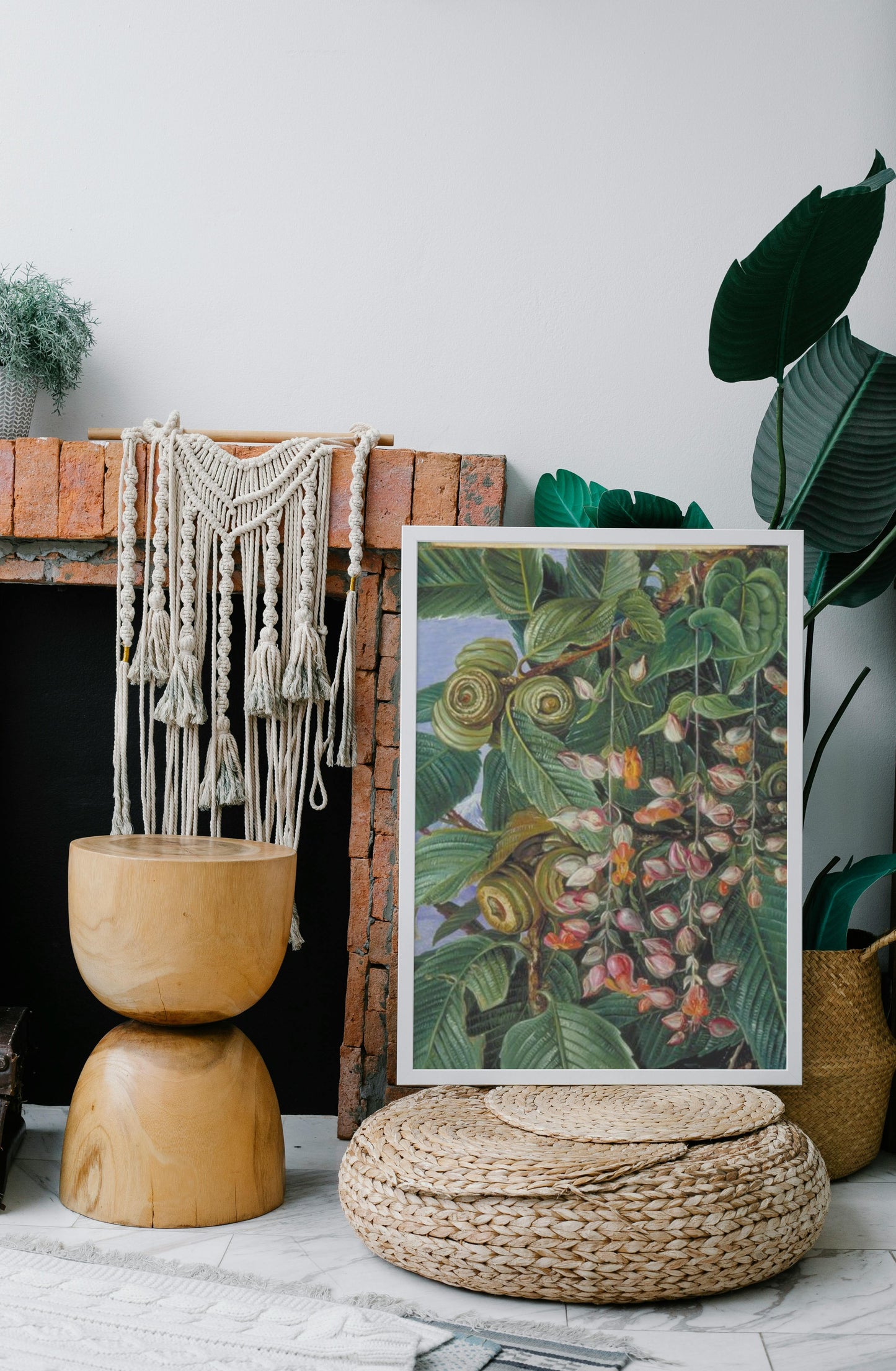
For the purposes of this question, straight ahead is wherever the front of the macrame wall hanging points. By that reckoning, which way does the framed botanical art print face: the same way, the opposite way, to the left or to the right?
the same way

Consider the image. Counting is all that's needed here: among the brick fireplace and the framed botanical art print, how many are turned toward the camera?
2

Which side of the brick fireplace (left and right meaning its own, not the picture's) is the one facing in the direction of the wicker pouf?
front

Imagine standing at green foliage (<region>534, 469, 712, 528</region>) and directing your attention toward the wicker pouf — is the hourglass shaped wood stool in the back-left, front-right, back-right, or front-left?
front-right

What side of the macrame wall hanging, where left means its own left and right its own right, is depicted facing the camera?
front

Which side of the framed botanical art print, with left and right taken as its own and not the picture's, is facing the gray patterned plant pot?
right

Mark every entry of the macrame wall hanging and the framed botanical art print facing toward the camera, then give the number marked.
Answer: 2

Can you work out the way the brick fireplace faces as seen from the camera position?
facing the viewer

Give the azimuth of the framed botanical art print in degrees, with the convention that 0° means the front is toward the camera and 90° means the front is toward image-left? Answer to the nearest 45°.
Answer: approximately 0°

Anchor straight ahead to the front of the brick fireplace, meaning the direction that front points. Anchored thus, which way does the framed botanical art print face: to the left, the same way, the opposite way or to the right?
the same way
